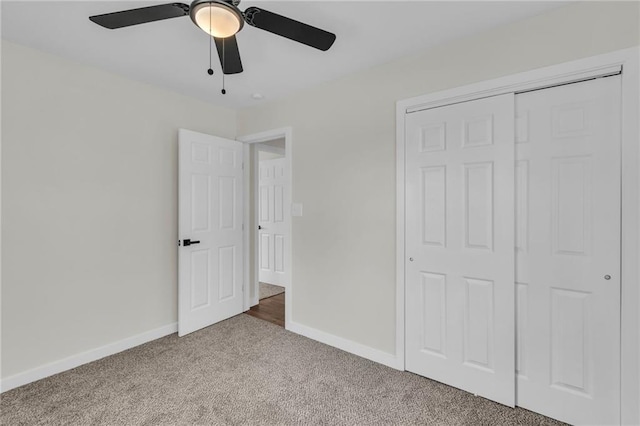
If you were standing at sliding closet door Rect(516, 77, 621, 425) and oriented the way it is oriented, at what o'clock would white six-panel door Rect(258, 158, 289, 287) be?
The white six-panel door is roughly at 2 o'clock from the sliding closet door.

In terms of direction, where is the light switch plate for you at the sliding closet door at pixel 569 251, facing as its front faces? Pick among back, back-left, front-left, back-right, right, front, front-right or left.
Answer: front-right

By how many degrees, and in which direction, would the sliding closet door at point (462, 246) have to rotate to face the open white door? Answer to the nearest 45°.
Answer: approximately 45° to its right

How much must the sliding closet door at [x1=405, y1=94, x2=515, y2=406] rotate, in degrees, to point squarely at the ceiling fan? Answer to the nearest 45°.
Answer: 0° — it already faces it

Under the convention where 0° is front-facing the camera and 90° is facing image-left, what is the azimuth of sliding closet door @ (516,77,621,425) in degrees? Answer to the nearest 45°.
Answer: approximately 45°

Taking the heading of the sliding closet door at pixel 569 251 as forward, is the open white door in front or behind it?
in front

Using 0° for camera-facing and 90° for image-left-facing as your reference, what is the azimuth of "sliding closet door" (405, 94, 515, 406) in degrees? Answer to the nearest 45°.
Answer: approximately 45°

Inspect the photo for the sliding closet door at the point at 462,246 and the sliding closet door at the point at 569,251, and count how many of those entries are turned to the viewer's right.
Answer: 0

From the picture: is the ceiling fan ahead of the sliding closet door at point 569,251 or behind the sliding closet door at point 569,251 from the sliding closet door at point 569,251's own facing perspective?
ahead
